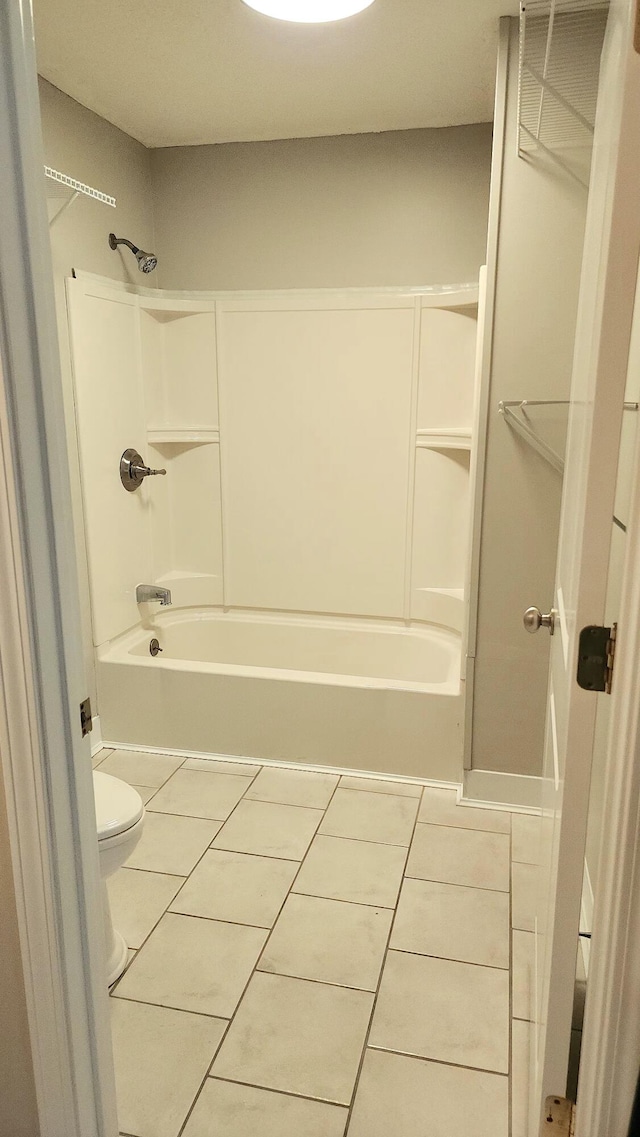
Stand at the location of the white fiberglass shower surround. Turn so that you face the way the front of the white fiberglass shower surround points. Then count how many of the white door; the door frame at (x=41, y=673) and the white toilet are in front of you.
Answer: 3

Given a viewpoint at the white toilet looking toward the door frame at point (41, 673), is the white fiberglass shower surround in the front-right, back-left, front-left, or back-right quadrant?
back-left

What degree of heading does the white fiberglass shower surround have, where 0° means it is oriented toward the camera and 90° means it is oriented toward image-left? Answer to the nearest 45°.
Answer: approximately 0°

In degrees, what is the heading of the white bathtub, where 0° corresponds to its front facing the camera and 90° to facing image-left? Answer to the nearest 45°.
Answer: approximately 0°

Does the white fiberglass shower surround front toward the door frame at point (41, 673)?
yes
